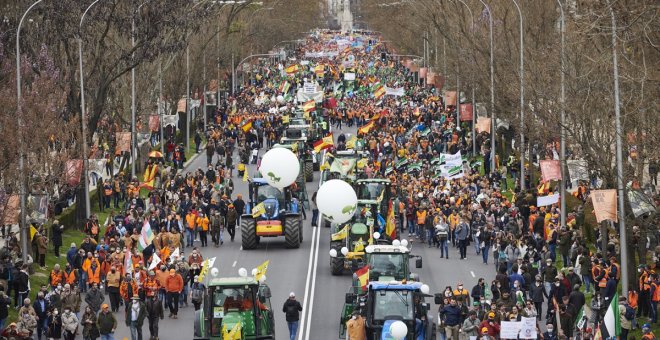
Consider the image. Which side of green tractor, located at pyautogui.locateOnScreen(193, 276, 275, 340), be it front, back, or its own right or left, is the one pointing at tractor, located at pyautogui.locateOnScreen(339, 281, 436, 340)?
left

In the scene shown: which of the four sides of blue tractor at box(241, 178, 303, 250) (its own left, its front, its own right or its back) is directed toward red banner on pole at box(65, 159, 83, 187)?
right

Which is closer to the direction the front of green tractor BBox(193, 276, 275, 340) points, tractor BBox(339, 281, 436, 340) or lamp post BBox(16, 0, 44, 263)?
the tractor

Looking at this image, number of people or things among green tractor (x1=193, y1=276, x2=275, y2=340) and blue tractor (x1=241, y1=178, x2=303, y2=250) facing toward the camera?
2

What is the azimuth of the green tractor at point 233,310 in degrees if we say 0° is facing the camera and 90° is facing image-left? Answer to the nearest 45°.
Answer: approximately 0°

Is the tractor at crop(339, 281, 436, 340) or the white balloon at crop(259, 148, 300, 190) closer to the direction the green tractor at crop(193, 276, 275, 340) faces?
the tractor
